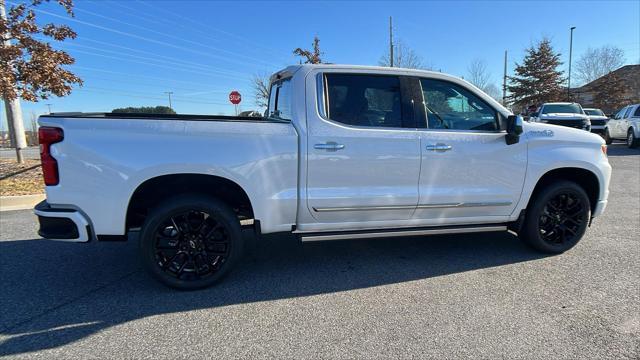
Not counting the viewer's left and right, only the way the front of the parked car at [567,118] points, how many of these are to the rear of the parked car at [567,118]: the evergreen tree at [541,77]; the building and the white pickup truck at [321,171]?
2

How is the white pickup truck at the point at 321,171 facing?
to the viewer's right

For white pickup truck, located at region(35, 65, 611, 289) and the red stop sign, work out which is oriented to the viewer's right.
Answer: the white pickup truck

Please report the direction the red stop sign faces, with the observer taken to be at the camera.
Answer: facing the viewer

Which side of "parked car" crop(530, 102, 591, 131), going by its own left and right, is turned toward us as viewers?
front

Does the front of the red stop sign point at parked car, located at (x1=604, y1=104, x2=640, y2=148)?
no

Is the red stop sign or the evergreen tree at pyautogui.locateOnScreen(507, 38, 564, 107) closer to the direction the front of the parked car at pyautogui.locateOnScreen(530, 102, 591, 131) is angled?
the red stop sign

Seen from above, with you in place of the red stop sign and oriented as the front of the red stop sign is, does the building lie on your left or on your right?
on your left

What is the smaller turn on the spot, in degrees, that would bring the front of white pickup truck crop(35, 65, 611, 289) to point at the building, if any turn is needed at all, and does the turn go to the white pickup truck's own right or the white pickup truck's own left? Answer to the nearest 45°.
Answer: approximately 45° to the white pickup truck's own left

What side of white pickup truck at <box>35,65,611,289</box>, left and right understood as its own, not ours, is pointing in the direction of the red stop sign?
left

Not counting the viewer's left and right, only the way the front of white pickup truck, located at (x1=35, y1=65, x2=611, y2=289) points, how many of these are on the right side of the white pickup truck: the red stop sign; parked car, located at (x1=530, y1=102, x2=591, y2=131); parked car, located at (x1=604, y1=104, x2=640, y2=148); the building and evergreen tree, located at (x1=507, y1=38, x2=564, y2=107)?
0

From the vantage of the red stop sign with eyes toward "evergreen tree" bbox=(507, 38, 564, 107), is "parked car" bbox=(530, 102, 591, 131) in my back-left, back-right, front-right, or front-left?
front-right

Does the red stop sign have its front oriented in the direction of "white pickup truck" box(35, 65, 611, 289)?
yes

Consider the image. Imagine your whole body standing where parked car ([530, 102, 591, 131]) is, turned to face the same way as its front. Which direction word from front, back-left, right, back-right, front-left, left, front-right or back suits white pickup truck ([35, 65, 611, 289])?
front

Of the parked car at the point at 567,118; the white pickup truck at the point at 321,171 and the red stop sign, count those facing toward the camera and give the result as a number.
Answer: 2

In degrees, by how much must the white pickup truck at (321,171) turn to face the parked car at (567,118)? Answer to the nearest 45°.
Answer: approximately 45° to its left

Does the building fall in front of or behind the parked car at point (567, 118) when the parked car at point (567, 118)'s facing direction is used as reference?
behind
